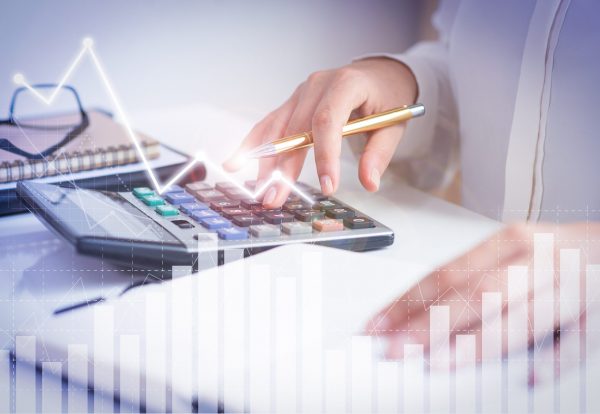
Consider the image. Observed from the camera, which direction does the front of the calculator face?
facing to the right of the viewer
